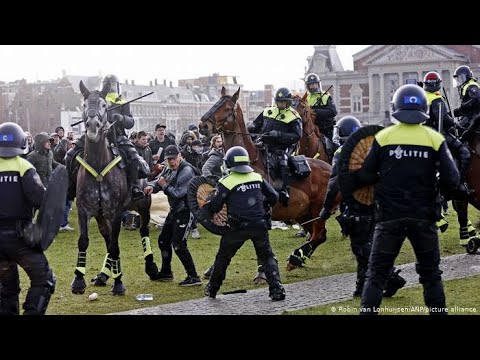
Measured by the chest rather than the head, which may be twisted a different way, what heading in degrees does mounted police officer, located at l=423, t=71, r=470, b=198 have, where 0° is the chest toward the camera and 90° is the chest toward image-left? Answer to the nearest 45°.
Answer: approximately 45°

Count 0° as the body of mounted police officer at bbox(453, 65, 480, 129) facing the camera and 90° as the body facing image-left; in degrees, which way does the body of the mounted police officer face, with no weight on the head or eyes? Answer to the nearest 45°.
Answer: approximately 90°

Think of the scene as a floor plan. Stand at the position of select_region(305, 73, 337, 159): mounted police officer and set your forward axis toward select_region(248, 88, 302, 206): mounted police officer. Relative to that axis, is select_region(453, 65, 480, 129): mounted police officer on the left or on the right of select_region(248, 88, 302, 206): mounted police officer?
left

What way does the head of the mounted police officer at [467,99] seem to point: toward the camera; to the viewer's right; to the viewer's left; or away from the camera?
to the viewer's left

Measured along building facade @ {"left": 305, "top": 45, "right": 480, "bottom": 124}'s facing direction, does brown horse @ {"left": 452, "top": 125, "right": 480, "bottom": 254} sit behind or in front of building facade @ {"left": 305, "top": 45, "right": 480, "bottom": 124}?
in front

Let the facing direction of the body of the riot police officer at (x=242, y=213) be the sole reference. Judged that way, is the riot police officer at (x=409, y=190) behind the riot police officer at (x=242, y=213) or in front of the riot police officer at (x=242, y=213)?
behind

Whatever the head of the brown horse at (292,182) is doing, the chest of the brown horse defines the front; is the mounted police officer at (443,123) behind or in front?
behind

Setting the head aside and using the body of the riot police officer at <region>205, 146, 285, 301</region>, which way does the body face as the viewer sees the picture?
away from the camera

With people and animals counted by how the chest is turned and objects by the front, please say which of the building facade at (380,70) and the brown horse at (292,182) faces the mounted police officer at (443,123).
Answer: the building facade

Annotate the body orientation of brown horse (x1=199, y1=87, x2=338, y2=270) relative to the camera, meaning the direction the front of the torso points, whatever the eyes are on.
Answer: to the viewer's left

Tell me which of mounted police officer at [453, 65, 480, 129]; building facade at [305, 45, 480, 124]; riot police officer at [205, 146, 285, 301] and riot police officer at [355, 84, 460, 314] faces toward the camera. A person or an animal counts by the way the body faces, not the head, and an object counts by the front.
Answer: the building facade

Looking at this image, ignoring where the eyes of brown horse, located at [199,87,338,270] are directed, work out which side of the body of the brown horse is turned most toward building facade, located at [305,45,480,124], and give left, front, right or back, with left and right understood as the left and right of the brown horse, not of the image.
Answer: right

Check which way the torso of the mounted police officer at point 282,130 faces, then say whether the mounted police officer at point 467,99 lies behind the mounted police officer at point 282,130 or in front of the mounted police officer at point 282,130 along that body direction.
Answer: behind

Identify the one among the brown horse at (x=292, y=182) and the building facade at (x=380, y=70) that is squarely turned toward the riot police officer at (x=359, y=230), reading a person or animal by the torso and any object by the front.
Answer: the building facade

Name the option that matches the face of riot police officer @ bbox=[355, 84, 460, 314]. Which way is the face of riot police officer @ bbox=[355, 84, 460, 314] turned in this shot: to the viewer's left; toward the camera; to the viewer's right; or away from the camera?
away from the camera

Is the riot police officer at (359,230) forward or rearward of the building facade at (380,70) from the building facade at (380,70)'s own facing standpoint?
forward
